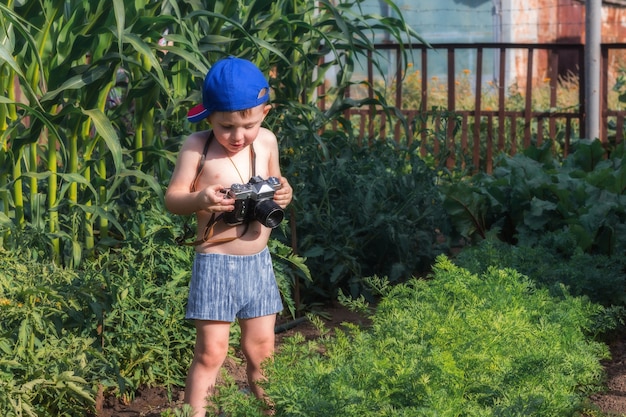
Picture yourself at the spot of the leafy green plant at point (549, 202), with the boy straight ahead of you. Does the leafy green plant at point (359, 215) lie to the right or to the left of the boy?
right

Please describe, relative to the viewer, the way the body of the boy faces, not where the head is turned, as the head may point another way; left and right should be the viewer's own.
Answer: facing the viewer and to the right of the viewer

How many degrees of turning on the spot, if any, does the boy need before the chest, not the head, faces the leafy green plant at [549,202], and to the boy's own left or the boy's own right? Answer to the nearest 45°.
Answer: approximately 90° to the boy's own left

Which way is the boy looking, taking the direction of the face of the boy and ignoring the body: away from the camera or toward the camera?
toward the camera

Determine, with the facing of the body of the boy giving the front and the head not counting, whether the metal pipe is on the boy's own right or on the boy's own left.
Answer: on the boy's own left

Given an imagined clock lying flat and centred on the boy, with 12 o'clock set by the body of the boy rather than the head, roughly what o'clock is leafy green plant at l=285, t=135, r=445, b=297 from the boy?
The leafy green plant is roughly at 8 o'clock from the boy.
